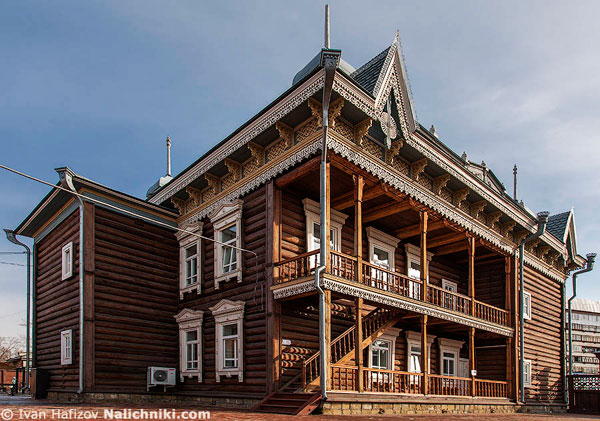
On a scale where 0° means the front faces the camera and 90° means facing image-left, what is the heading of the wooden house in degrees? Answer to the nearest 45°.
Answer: approximately 315°
